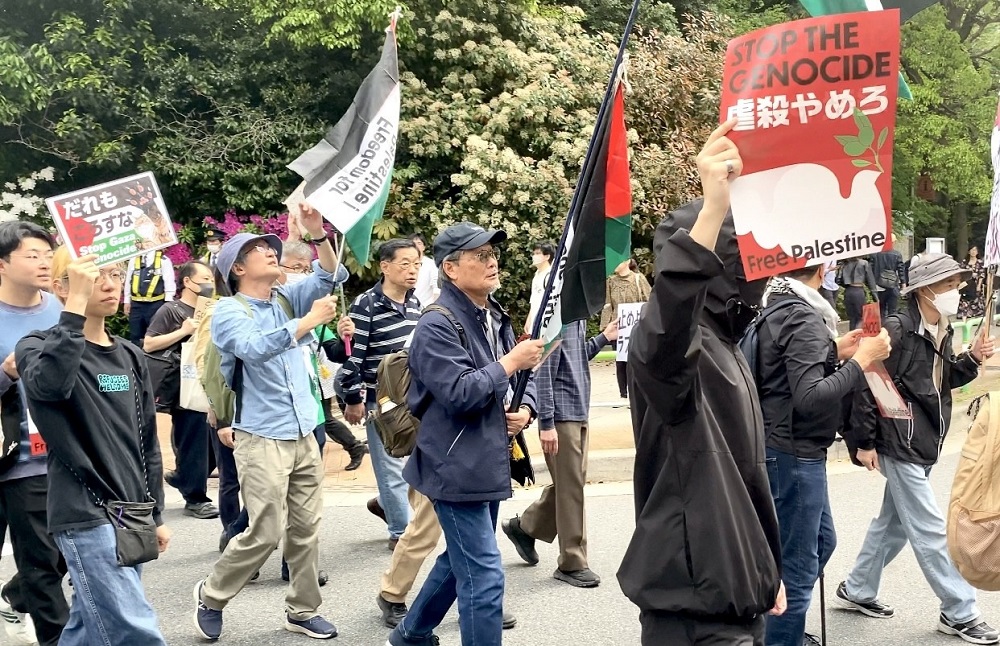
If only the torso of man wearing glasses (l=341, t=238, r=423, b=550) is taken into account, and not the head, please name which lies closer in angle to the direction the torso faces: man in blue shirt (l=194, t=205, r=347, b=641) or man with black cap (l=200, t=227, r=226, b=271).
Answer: the man in blue shirt

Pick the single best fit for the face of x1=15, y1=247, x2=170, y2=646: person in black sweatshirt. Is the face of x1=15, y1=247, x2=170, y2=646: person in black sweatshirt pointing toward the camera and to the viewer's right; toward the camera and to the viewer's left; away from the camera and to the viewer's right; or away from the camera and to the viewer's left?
toward the camera and to the viewer's right

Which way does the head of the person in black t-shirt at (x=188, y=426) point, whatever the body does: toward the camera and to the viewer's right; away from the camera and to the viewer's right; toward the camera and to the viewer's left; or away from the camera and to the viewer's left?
toward the camera and to the viewer's right

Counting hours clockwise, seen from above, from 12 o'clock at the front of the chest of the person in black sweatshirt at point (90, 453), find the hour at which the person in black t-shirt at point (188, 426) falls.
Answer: the person in black t-shirt at point (188, 426) is roughly at 8 o'clock from the person in black sweatshirt at point (90, 453).

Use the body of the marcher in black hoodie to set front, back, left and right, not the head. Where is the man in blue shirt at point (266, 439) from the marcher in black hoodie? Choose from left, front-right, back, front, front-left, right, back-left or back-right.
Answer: back-left

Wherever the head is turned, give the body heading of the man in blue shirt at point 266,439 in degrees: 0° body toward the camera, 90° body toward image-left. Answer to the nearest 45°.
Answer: approximately 315°

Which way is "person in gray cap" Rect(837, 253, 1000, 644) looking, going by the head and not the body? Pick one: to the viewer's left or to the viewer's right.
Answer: to the viewer's right
